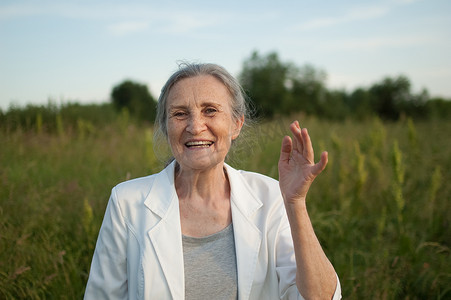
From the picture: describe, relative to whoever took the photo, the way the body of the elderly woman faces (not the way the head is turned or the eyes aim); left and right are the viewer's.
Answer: facing the viewer

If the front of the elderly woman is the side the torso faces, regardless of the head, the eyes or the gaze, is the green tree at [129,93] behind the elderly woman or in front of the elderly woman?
behind

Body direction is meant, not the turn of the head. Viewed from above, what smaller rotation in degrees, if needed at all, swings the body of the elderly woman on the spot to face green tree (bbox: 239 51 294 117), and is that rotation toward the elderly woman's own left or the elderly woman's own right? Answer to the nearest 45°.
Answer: approximately 180°

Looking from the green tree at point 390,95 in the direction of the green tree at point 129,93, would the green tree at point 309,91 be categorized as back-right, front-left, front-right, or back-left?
front-right

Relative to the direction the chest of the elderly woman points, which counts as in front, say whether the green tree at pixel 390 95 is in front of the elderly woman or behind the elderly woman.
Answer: behind

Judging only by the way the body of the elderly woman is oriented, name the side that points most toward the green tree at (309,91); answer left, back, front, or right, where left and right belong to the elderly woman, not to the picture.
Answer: back
